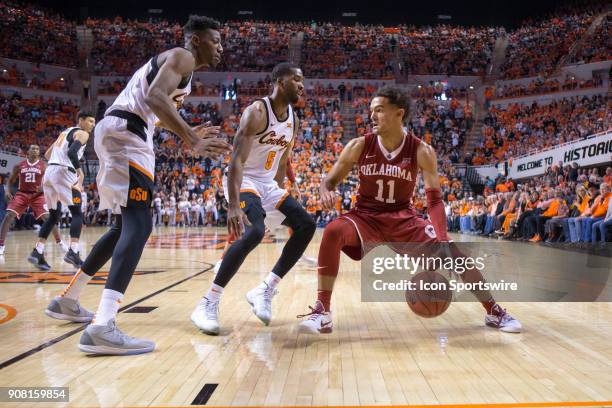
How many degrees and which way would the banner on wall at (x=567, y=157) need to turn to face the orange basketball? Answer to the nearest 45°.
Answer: approximately 45° to its left

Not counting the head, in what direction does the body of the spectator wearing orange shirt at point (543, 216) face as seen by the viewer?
to the viewer's left

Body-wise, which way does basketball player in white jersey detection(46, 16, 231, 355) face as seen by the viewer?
to the viewer's right

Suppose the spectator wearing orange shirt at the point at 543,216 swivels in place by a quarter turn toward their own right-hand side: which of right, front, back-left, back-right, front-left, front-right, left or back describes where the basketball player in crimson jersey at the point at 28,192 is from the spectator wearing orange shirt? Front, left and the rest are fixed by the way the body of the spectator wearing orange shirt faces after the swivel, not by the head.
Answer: back-left

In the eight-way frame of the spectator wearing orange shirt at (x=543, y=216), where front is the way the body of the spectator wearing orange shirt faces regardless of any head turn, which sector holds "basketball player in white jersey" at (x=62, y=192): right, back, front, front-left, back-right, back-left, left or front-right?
front-left

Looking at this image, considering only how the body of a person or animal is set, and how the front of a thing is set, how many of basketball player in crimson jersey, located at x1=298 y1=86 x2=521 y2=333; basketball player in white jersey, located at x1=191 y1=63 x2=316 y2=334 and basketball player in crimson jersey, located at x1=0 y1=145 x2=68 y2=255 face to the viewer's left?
0

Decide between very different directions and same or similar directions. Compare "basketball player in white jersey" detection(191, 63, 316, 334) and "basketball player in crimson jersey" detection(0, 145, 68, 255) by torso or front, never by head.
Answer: same or similar directions

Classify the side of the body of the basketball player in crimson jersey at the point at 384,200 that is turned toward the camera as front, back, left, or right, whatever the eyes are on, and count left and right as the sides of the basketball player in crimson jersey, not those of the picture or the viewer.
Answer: front

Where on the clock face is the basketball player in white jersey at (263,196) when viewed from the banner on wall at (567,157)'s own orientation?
The basketball player in white jersey is roughly at 11 o'clock from the banner on wall.

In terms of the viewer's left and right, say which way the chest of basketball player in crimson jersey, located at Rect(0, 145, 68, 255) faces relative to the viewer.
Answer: facing the viewer

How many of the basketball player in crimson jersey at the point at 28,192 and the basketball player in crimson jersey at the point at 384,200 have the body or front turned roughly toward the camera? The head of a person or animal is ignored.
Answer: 2

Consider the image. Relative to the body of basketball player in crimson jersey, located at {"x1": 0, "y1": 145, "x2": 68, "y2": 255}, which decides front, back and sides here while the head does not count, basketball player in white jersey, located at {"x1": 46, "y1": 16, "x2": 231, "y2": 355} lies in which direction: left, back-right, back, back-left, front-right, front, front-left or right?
front

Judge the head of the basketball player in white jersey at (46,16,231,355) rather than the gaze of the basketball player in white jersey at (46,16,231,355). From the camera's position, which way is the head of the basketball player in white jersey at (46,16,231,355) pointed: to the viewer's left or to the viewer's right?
to the viewer's right
